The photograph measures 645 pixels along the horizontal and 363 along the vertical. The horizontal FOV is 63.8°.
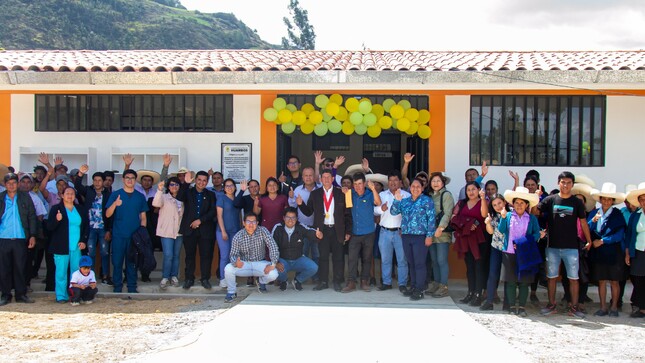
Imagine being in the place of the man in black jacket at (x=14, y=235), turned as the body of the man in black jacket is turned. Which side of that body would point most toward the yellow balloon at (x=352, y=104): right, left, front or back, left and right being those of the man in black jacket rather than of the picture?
left

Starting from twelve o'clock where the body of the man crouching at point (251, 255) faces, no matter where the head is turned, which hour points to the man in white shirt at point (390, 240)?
The man in white shirt is roughly at 9 o'clock from the man crouching.

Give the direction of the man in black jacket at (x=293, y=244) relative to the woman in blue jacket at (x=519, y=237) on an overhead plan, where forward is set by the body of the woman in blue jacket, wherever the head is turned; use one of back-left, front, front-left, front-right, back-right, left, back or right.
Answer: right

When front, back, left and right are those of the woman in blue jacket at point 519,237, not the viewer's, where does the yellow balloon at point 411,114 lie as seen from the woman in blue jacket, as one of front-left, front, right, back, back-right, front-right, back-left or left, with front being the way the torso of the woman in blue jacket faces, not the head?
back-right

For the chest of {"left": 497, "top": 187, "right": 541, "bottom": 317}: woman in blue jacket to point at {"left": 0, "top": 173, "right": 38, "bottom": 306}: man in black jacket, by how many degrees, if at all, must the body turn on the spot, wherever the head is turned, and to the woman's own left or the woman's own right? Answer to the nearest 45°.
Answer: approximately 90° to the woman's own right
